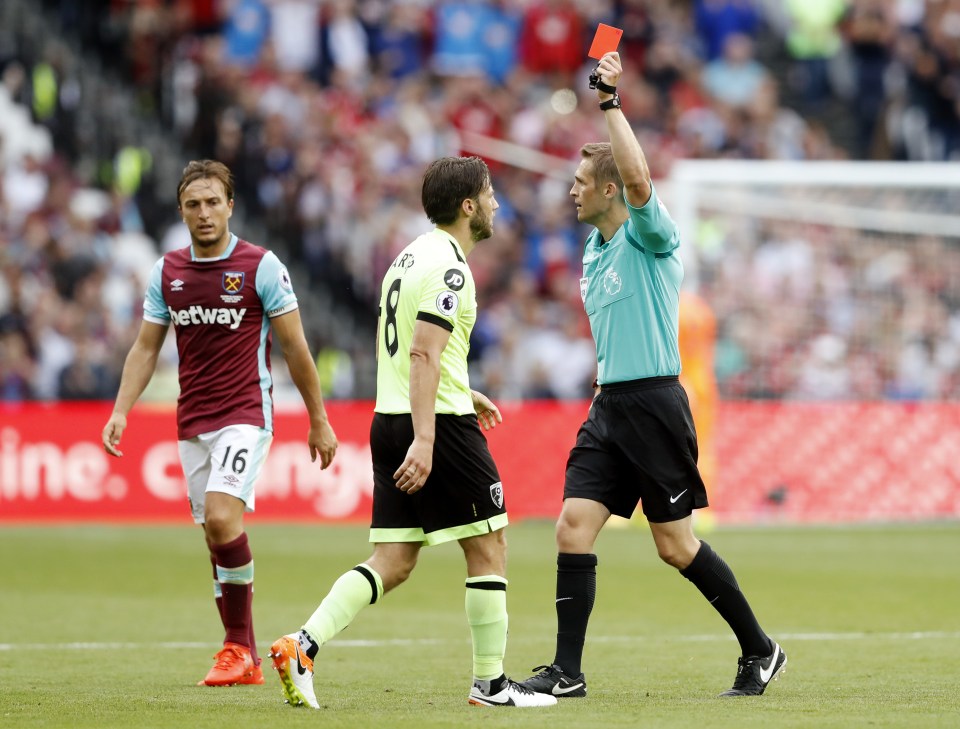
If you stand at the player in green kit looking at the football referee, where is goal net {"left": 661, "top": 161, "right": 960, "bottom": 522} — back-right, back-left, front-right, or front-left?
front-left

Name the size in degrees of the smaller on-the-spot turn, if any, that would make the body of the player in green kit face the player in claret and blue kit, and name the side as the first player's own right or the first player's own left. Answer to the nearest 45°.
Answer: approximately 135° to the first player's own left

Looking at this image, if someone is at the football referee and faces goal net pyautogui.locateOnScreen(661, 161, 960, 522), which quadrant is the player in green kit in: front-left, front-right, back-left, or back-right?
back-left

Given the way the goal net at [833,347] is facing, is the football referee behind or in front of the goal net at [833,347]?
in front

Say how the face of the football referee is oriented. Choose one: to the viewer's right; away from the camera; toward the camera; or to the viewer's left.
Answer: to the viewer's left

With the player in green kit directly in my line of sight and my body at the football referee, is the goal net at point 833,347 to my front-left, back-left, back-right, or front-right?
back-right

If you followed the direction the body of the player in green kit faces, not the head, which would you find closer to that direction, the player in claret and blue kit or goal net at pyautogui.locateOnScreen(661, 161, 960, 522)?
the goal net

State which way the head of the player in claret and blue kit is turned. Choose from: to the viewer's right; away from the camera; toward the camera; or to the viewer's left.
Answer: toward the camera

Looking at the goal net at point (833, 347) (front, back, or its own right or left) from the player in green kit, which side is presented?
front

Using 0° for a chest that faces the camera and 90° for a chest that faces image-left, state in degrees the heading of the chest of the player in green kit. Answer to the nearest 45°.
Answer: approximately 270°

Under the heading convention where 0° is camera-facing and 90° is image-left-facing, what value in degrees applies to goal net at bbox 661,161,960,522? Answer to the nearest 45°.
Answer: approximately 0°
